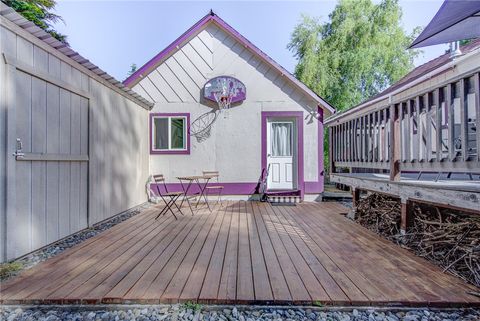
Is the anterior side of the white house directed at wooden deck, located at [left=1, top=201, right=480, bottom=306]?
yes

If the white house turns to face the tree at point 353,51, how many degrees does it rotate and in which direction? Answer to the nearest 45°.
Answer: approximately 135° to its left

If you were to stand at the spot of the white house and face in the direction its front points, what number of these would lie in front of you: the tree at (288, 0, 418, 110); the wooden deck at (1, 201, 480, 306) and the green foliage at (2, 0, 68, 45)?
1

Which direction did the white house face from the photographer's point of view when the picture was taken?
facing the viewer

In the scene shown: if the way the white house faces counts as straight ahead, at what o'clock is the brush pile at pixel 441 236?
The brush pile is roughly at 11 o'clock from the white house.

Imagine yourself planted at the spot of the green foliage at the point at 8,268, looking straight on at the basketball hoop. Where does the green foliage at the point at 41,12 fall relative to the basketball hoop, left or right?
left

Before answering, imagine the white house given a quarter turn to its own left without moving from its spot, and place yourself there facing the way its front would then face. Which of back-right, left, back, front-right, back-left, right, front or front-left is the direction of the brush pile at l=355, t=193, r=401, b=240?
front-right

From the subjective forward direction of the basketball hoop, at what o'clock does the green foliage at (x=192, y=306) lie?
The green foliage is roughly at 12 o'clock from the basketball hoop.

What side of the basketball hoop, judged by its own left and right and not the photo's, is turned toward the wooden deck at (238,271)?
front

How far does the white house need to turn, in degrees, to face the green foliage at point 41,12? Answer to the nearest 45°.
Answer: approximately 135° to its right

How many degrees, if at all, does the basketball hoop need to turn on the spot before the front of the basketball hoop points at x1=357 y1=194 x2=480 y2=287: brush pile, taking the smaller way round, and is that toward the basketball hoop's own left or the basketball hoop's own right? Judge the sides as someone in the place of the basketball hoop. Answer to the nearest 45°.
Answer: approximately 45° to the basketball hoop's own left
